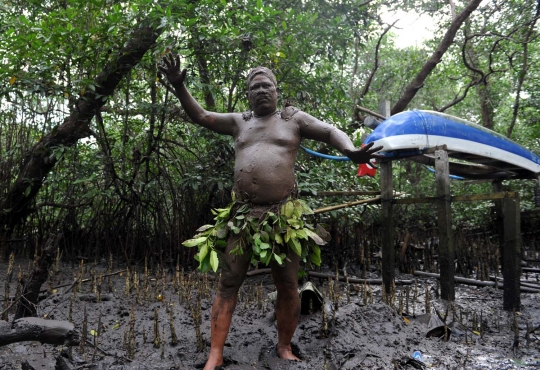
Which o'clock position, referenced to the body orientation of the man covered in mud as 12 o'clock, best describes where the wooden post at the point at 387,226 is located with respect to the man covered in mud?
The wooden post is roughly at 7 o'clock from the man covered in mud.

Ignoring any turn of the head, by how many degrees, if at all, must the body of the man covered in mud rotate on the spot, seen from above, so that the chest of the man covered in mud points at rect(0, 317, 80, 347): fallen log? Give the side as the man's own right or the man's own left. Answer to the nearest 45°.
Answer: approximately 90° to the man's own right

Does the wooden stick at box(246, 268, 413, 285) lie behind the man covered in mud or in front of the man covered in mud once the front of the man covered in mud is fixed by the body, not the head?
behind

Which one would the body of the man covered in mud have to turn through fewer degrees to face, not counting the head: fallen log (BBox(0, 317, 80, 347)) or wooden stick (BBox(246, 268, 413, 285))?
the fallen log

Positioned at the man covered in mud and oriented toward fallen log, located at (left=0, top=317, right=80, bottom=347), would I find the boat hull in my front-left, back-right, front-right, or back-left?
back-right

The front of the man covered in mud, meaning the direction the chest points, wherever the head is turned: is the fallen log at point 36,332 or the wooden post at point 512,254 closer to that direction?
the fallen log

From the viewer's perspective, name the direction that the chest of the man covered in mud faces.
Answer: toward the camera

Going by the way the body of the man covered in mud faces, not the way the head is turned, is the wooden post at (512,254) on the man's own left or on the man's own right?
on the man's own left

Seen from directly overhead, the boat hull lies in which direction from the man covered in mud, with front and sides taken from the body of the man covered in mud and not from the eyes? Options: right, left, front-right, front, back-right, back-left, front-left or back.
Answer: back-left

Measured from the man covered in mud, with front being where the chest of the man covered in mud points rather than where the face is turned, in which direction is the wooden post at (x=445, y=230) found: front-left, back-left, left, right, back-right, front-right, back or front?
back-left
